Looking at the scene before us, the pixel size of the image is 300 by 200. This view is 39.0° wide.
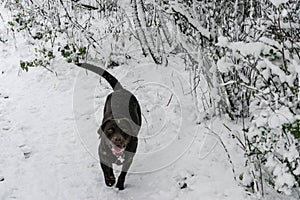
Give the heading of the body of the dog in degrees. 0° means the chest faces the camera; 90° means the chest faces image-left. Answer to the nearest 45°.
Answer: approximately 0°
